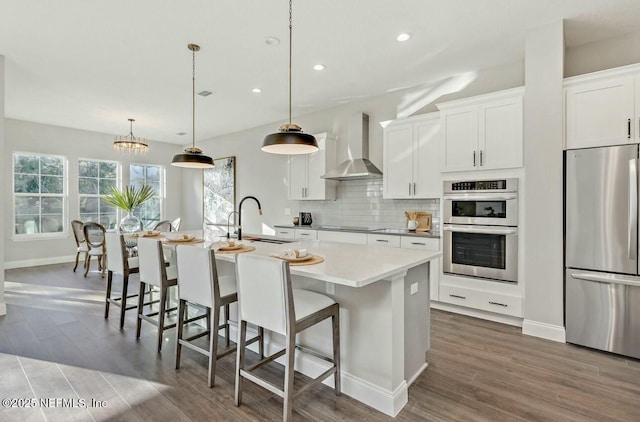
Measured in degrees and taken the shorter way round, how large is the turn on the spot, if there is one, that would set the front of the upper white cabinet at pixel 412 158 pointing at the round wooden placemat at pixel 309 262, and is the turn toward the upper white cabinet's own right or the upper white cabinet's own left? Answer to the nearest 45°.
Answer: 0° — it already faces it

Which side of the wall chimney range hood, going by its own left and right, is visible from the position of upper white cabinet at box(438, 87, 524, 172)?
left

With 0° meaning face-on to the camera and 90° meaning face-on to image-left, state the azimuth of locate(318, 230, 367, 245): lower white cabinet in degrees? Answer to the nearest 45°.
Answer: approximately 45°

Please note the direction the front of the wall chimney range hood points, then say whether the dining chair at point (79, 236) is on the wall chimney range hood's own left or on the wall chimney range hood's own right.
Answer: on the wall chimney range hood's own right

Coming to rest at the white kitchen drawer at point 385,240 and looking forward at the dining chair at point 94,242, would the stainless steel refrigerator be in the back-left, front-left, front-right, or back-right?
back-left

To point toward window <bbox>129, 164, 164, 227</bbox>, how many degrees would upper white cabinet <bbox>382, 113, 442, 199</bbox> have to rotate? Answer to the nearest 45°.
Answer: approximately 90° to its right

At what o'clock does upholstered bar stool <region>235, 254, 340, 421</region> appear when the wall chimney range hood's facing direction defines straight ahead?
The upholstered bar stool is roughly at 11 o'clock from the wall chimney range hood.

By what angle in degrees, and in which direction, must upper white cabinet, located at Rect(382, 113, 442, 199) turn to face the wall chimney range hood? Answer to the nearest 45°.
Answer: approximately 135° to its right

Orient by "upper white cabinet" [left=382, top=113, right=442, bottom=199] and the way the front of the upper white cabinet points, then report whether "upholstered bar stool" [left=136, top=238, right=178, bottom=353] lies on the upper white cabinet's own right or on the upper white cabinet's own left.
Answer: on the upper white cabinet's own right
